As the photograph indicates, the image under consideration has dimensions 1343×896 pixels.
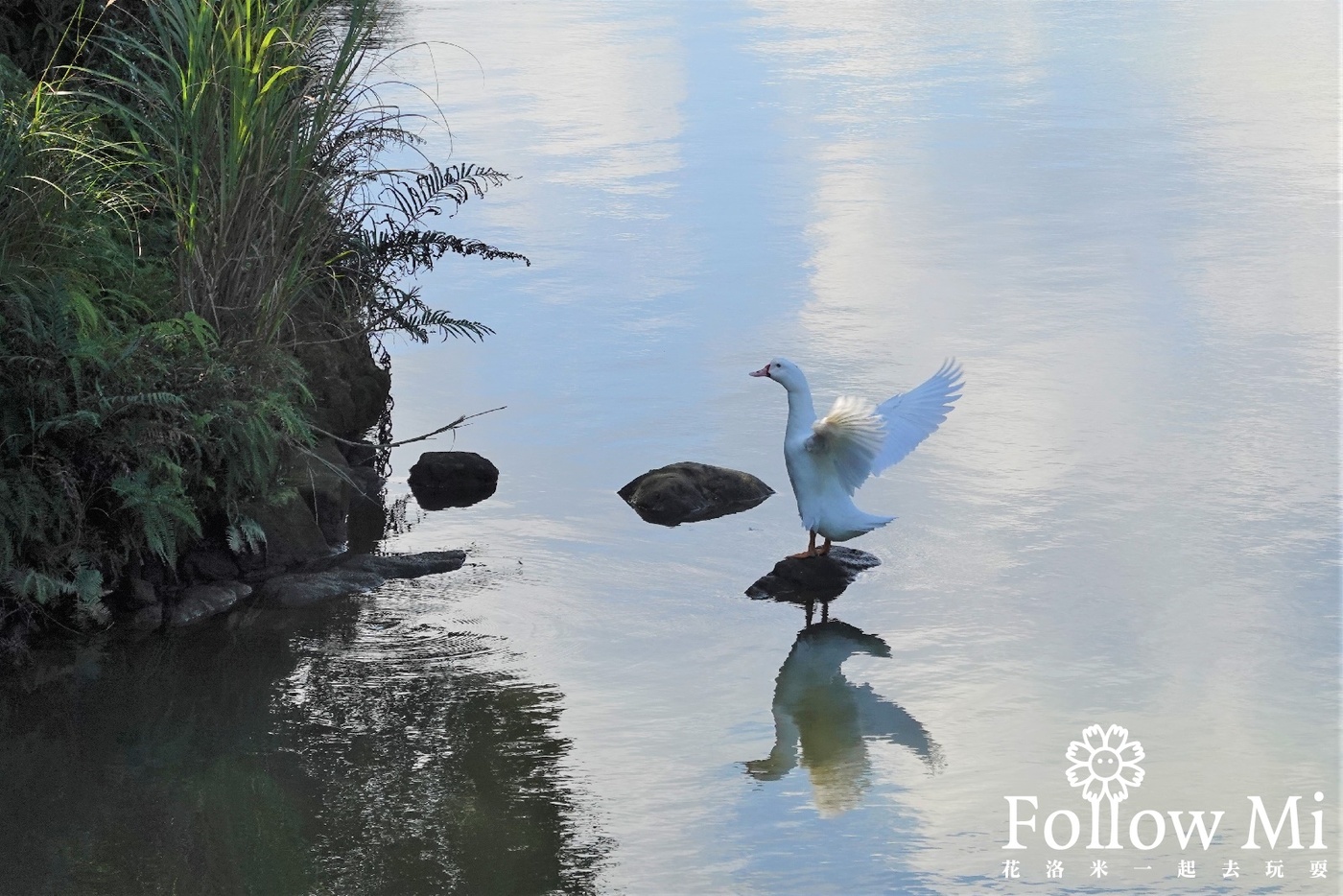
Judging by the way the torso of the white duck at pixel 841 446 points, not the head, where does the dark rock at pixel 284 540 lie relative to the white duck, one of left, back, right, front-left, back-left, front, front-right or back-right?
front

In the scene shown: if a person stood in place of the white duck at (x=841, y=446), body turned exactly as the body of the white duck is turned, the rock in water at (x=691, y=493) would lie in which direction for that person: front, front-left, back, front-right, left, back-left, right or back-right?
front-right

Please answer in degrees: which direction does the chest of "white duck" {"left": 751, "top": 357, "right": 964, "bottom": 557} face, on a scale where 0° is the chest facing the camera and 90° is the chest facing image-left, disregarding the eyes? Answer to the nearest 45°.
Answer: approximately 90°

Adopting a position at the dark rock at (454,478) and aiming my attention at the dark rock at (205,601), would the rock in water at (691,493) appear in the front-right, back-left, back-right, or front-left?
back-left

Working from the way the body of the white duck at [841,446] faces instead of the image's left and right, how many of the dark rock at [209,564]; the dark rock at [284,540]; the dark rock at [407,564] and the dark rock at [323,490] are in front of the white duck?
4

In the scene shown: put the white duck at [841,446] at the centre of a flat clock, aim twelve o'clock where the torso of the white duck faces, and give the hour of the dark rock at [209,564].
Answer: The dark rock is roughly at 12 o'clock from the white duck.

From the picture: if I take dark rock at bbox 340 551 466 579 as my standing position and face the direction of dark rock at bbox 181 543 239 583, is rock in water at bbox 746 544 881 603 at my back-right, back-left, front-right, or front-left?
back-left

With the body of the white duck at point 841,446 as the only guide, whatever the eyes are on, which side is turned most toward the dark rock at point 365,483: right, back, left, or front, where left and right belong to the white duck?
front

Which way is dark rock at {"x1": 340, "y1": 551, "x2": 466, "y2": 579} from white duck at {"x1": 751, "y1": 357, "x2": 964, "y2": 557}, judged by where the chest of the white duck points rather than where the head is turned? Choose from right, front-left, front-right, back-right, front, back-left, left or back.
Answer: front

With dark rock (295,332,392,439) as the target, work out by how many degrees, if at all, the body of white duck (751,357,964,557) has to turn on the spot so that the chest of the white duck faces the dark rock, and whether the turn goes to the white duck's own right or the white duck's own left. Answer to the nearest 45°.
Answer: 0° — it already faces it

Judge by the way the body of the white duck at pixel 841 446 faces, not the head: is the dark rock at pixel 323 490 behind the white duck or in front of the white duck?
in front

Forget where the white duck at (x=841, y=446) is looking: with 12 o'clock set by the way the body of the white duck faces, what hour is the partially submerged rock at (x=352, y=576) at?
The partially submerged rock is roughly at 12 o'clock from the white duck.

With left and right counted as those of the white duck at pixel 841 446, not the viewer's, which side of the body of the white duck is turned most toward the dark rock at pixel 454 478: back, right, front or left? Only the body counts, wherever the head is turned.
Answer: front
